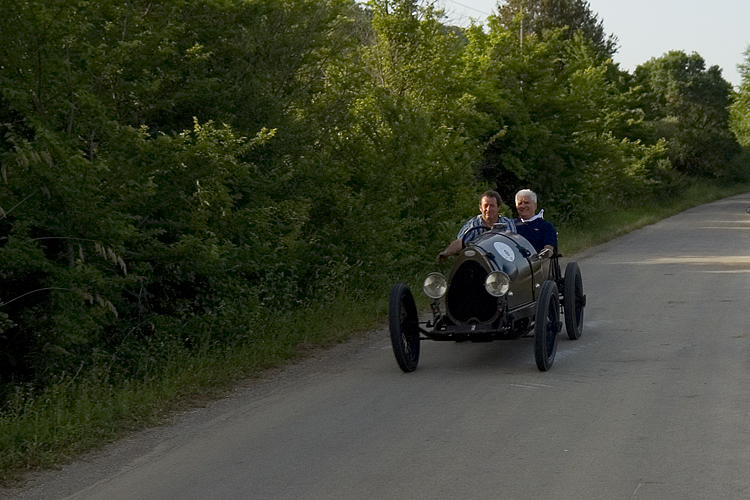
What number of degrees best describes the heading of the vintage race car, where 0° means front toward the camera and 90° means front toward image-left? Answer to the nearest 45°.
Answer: approximately 0°
